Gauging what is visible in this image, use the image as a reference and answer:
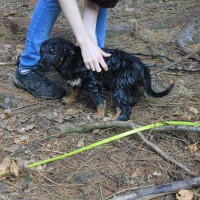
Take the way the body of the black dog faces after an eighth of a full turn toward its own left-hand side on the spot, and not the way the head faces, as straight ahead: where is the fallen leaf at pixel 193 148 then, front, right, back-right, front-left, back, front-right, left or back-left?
left

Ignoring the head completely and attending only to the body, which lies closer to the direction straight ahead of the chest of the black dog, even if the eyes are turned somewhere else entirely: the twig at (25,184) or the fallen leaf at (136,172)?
the twig

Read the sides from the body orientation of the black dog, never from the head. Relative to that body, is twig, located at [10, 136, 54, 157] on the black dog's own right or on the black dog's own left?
on the black dog's own left

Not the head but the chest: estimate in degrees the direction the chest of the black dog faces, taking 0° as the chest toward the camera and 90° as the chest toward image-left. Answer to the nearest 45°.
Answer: approximately 90°

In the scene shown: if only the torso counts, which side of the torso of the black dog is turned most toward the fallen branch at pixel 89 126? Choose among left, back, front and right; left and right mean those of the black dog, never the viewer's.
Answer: left

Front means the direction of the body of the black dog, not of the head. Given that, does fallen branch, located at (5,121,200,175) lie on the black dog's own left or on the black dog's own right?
on the black dog's own left

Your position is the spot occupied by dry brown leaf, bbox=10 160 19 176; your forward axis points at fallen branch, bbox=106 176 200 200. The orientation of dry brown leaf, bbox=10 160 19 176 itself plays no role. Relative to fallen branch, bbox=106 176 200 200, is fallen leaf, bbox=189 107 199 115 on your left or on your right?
left

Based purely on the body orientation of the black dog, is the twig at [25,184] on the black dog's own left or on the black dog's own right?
on the black dog's own left

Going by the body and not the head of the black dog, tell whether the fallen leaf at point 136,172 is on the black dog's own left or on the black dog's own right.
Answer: on the black dog's own left

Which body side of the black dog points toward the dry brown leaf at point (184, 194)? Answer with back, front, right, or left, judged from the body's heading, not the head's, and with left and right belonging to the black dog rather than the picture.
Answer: left

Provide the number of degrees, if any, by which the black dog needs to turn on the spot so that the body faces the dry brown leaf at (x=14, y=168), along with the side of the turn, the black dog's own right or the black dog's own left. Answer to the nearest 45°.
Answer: approximately 45° to the black dog's own left

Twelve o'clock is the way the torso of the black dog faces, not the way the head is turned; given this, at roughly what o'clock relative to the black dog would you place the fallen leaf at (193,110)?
The fallen leaf is roughly at 6 o'clock from the black dog.

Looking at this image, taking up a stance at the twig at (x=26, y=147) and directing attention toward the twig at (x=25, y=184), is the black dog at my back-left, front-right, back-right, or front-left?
back-left

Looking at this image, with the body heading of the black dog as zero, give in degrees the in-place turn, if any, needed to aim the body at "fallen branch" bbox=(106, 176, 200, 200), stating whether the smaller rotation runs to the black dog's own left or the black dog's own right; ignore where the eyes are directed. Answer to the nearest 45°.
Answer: approximately 90° to the black dog's own left
